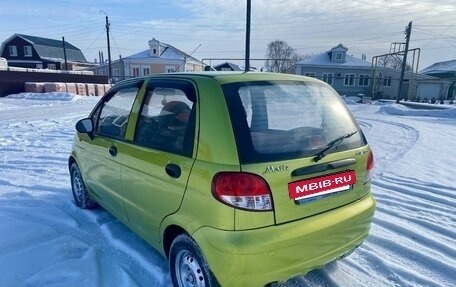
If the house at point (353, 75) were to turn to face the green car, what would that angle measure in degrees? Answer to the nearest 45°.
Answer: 0° — it already faces it

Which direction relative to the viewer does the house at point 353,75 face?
toward the camera

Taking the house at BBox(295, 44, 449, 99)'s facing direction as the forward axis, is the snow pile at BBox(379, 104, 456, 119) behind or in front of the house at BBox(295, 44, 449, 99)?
in front

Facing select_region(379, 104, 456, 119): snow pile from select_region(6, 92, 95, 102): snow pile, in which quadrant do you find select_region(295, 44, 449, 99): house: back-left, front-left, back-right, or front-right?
front-left

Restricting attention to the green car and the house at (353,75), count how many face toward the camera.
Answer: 1

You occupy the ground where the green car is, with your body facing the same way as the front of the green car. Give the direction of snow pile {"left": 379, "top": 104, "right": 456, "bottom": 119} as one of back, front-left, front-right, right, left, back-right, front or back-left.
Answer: right

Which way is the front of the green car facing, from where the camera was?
facing away from the viewer and to the left of the viewer

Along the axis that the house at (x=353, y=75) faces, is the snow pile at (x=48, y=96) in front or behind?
in front

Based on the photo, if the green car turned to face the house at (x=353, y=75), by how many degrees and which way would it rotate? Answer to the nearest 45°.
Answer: approximately 90° to its right

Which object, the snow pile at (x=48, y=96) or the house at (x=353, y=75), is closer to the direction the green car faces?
the snow pile

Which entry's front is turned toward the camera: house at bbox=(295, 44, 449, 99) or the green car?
the house
